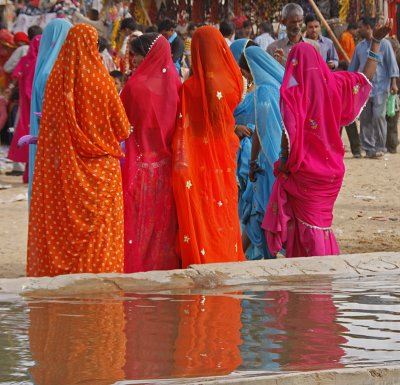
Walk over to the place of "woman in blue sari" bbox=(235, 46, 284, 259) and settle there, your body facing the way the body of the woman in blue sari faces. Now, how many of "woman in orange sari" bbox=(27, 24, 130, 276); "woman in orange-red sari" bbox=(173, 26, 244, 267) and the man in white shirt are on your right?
1

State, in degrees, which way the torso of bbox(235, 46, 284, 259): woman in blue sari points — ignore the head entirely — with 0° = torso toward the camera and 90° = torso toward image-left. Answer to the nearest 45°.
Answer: approximately 90°

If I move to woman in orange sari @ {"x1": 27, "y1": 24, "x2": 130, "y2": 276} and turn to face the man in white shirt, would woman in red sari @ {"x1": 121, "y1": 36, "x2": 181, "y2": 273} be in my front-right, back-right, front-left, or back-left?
front-right

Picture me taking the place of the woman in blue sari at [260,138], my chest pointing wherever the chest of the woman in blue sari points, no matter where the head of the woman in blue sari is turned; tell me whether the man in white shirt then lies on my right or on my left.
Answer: on my right

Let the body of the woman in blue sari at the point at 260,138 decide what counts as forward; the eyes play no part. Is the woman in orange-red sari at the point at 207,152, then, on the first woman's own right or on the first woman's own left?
on the first woman's own left

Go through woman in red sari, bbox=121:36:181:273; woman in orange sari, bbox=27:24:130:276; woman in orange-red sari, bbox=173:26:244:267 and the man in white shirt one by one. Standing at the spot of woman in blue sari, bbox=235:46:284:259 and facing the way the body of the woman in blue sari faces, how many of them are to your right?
1

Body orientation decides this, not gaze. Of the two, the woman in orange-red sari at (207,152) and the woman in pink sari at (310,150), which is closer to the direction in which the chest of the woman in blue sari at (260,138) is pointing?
the woman in orange-red sari

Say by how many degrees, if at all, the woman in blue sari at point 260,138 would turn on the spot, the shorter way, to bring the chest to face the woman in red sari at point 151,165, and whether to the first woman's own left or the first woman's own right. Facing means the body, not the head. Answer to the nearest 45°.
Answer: approximately 45° to the first woman's own left

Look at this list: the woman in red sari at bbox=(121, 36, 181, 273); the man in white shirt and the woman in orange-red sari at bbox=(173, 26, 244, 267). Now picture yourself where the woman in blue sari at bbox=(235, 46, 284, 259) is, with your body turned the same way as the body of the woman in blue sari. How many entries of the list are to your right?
1
